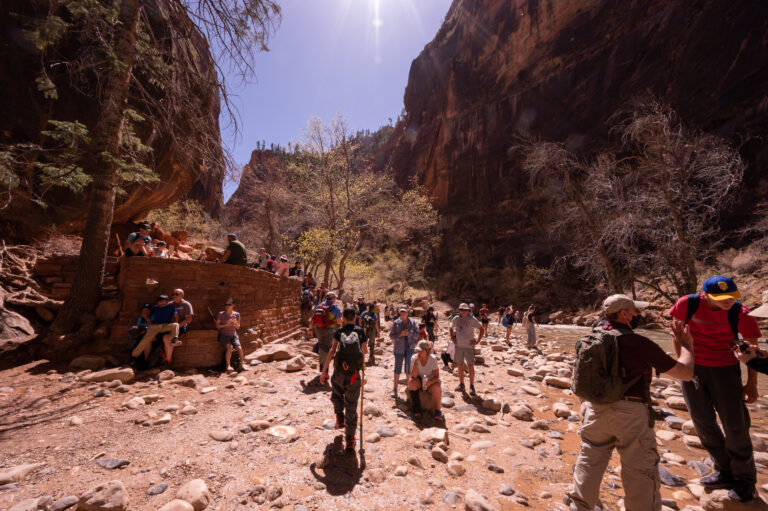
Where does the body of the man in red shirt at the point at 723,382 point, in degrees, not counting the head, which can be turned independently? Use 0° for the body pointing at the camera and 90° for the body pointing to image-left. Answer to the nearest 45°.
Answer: approximately 0°

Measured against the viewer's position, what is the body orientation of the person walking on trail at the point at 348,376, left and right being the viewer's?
facing away from the viewer

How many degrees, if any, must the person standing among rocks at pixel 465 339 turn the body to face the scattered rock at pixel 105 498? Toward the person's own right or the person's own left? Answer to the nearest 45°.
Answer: approximately 45° to the person's own right

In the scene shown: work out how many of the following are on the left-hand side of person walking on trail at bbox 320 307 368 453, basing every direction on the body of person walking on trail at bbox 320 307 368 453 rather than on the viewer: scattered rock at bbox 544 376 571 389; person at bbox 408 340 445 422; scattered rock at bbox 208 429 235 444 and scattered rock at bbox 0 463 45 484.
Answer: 2

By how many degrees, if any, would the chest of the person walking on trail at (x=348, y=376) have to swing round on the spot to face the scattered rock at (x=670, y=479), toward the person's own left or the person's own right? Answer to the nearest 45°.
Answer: approximately 90° to the person's own right

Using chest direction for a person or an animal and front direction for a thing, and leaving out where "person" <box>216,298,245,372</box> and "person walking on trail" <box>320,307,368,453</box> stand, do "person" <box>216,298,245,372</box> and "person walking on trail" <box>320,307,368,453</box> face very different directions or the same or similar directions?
very different directions

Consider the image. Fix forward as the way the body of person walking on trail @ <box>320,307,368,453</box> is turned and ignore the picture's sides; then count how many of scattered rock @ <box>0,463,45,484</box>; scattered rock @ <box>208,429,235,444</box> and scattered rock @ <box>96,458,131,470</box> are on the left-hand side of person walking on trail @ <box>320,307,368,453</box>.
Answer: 3

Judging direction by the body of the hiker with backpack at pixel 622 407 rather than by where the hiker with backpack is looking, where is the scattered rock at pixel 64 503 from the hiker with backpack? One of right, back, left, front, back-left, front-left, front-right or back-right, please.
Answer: back

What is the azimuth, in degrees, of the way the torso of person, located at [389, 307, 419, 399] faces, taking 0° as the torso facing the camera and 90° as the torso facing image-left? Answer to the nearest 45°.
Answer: approximately 0°

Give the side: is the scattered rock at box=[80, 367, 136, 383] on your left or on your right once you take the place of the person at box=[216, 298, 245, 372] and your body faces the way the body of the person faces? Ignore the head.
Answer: on your right
